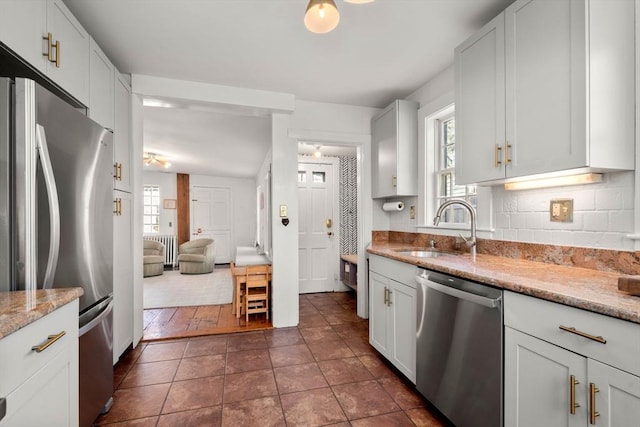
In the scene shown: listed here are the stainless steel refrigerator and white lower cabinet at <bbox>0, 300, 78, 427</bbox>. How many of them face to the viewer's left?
0

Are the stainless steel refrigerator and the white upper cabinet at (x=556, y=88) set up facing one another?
yes

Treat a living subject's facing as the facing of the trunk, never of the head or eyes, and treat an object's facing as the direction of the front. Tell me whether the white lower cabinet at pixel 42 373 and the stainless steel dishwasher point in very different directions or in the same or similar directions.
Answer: very different directions

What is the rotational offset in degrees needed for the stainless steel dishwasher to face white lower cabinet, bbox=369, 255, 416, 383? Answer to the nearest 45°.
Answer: approximately 90° to its right

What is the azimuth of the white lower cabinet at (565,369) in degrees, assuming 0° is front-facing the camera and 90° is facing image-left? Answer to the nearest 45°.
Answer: approximately 45°

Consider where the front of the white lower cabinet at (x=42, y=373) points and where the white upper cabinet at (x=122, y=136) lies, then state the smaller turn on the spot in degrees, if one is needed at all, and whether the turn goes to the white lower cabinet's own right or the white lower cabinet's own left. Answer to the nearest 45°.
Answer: approximately 135° to the white lower cabinet's own left

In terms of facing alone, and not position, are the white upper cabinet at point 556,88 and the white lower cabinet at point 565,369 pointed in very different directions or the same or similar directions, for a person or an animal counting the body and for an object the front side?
same or similar directions

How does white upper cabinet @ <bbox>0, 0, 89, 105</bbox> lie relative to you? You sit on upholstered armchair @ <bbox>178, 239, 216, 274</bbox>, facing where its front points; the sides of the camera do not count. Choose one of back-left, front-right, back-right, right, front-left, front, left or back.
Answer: front-left

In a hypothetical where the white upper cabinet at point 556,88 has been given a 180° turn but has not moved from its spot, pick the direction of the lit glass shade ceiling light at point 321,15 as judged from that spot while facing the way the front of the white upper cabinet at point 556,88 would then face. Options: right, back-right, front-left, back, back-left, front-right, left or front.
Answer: back

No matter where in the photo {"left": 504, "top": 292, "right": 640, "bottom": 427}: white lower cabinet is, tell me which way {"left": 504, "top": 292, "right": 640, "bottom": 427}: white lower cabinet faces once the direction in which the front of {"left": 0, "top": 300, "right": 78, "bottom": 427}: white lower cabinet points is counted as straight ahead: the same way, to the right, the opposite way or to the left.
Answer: the opposite way

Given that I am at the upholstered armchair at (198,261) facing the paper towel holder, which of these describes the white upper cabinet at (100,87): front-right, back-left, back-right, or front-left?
front-right

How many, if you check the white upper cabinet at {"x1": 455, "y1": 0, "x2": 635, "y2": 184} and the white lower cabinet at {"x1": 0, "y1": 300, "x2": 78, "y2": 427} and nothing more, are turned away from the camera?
0

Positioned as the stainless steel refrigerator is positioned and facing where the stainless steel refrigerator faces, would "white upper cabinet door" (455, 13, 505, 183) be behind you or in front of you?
in front

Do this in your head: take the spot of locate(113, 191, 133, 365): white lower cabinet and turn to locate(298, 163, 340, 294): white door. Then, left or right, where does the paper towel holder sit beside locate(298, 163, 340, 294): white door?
right

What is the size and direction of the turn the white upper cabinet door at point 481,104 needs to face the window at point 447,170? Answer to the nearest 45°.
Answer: approximately 135° to its right

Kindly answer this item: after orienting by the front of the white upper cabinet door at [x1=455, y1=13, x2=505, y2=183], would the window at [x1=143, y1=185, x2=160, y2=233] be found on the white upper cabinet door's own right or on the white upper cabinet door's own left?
on the white upper cabinet door's own right

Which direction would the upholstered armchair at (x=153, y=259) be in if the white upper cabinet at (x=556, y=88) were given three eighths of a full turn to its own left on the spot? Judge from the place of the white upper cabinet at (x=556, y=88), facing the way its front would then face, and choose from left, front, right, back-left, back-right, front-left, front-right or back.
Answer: back

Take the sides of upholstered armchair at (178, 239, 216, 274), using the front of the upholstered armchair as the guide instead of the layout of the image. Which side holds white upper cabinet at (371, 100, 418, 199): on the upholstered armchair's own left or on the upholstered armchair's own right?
on the upholstered armchair's own left

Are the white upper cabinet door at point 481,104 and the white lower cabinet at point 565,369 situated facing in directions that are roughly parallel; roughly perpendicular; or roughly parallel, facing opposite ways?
roughly parallel
